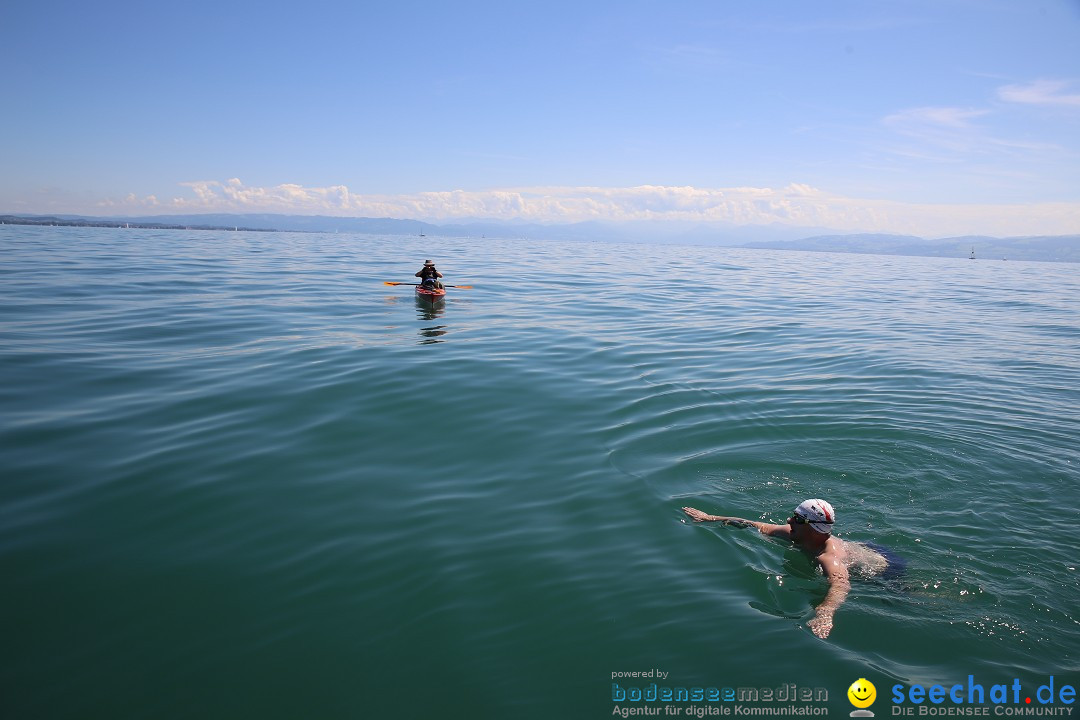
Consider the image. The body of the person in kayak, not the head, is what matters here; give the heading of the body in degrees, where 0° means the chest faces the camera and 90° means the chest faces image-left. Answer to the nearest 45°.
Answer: approximately 0°

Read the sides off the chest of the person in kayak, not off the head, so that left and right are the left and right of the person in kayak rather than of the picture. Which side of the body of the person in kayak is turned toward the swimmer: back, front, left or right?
front
